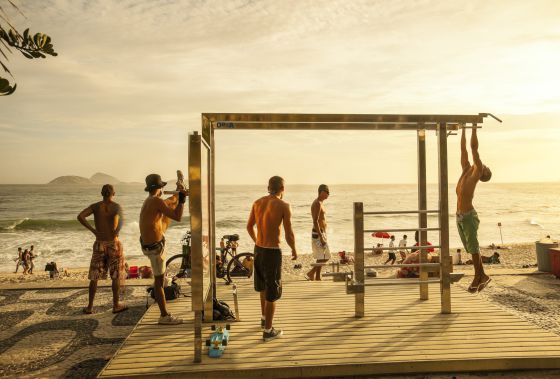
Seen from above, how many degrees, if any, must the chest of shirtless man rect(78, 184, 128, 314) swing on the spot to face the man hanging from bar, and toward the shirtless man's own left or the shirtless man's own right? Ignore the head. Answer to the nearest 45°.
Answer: approximately 135° to the shirtless man's own right

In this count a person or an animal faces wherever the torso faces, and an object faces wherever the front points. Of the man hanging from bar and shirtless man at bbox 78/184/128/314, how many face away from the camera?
1

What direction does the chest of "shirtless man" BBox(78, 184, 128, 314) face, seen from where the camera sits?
away from the camera

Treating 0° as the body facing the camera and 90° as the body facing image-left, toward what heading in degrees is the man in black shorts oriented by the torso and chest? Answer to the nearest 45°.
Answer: approximately 225°

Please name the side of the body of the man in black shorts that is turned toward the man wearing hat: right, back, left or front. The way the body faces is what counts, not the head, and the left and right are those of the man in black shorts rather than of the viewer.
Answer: left

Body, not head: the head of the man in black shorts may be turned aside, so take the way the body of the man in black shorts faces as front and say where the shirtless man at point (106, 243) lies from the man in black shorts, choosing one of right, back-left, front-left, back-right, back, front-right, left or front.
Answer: left

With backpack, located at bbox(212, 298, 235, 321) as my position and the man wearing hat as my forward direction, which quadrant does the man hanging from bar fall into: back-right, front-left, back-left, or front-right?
back-right

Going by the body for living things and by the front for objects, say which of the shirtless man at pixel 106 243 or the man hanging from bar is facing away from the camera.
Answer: the shirtless man
